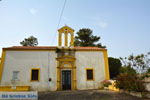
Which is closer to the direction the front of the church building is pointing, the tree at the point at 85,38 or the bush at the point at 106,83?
the bush

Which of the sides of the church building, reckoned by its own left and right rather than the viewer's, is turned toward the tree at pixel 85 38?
back

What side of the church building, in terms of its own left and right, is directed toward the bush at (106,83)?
left

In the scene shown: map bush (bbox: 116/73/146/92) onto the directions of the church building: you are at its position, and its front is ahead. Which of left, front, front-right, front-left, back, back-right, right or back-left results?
front-left

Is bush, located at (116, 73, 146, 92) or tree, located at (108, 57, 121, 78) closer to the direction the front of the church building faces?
the bush

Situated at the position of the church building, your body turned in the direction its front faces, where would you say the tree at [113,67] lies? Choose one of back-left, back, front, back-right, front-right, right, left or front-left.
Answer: back-left

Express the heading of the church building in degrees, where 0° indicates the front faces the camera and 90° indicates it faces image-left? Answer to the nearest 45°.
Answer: approximately 0°

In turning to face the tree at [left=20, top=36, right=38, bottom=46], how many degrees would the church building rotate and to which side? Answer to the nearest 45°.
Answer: approximately 180°

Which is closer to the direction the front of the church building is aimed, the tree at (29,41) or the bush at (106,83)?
the bush

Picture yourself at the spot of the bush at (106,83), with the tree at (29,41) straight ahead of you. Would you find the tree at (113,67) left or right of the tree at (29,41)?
right
